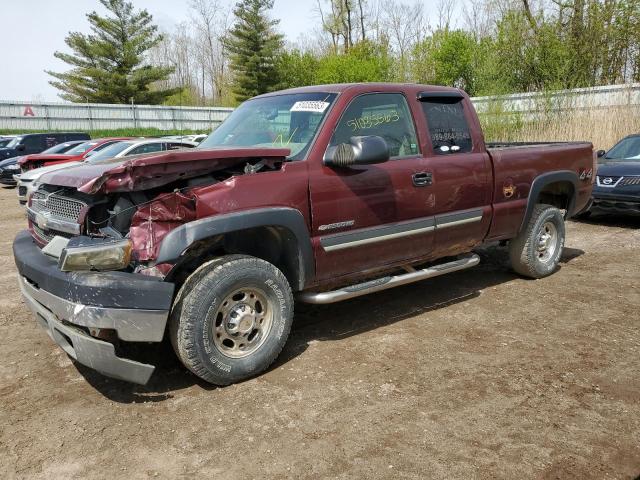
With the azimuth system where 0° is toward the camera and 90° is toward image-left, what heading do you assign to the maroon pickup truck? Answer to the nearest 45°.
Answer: approximately 45°

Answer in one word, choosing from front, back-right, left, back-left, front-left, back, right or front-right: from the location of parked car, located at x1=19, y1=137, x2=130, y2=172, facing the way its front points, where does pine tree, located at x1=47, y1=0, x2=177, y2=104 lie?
back-right

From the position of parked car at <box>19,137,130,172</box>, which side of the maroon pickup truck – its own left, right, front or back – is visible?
right

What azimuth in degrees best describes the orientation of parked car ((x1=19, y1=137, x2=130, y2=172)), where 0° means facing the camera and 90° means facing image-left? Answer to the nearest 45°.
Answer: approximately 45°

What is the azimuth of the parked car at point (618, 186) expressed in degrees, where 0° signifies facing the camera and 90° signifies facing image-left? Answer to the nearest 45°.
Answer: approximately 45°

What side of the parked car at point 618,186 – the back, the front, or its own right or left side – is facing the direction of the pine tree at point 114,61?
right

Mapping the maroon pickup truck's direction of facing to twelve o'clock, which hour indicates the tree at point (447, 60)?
The tree is roughly at 5 o'clock from the maroon pickup truck.
